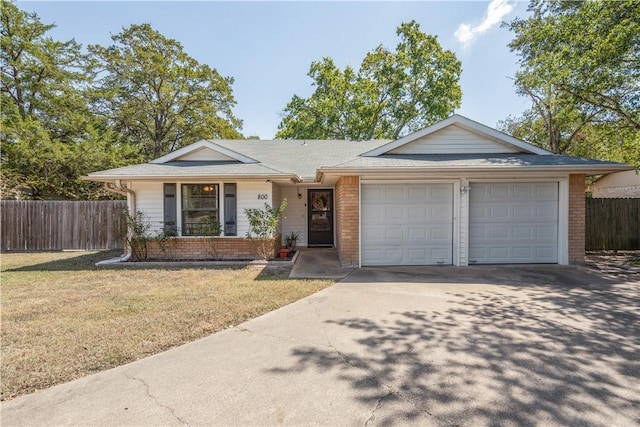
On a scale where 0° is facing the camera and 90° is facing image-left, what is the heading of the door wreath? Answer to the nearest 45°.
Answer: approximately 0°

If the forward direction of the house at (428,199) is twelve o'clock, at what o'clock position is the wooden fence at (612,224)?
The wooden fence is roughly at 8 o'clock from the house.

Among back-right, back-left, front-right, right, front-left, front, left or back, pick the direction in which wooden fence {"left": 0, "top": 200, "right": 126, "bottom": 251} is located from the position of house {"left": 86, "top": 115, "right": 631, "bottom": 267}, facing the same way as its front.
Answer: right

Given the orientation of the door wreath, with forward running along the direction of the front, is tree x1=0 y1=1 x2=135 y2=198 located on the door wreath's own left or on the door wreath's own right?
on the door wreath's own right

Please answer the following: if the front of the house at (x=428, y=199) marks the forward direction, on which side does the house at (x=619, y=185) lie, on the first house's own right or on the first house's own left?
on the first house's own left

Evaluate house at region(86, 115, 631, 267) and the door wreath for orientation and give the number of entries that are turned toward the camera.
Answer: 2

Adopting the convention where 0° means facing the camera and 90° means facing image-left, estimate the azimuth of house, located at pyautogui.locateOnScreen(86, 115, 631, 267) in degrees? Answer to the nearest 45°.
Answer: approximately 0°

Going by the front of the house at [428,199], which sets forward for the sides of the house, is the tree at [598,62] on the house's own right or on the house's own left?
on the house's own left

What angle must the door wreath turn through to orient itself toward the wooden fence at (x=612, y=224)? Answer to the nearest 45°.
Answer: approximately 90° to its left

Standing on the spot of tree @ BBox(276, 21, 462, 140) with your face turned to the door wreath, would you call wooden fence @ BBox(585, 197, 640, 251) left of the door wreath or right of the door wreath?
left
